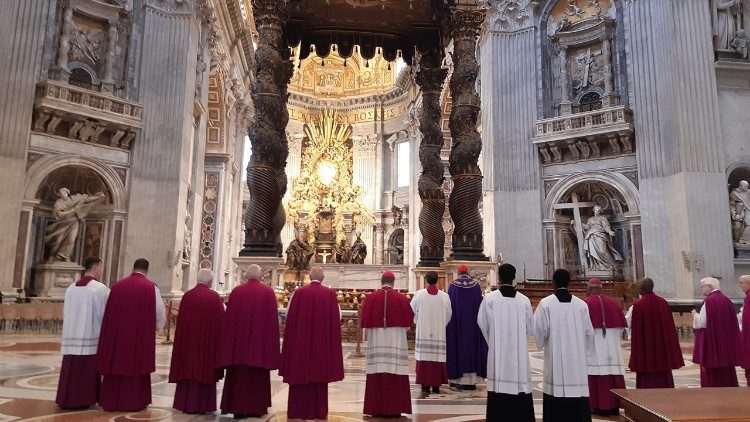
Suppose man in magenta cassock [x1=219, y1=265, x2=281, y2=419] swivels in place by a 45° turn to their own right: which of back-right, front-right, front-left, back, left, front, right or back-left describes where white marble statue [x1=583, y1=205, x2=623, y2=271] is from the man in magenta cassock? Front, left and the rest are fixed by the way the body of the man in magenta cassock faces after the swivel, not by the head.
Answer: front

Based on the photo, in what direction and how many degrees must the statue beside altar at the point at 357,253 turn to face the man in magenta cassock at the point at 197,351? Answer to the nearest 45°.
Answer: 0° — it already faces them

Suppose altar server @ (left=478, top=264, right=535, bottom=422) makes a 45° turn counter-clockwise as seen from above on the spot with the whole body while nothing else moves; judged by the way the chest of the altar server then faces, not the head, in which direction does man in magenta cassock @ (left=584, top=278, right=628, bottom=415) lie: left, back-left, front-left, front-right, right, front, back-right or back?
right

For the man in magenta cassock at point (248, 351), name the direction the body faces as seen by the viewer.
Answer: away from the camera

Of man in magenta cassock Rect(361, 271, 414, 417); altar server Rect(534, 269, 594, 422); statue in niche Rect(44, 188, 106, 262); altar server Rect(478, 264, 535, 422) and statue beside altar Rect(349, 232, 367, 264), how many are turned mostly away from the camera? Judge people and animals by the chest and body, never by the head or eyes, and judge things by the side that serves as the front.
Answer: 3

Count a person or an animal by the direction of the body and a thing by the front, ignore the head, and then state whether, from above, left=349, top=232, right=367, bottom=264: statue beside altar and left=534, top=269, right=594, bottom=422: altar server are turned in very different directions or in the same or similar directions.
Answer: very different directions

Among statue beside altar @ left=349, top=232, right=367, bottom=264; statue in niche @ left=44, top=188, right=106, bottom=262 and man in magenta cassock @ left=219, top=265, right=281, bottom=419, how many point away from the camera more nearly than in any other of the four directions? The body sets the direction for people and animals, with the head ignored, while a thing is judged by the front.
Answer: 1

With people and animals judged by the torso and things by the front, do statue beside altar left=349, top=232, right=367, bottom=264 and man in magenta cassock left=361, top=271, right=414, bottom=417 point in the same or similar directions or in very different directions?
very different directions

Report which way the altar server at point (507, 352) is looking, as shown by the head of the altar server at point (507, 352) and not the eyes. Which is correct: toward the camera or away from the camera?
away from the camera

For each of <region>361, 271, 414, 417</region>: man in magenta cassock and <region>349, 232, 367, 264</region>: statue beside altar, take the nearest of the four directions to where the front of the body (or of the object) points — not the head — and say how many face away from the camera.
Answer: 1

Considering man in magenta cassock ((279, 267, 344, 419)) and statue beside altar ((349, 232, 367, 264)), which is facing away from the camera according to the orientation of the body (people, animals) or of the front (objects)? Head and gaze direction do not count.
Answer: the man in magenta cassock

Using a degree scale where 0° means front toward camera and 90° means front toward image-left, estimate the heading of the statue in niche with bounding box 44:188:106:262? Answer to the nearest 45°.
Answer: approximately 315°

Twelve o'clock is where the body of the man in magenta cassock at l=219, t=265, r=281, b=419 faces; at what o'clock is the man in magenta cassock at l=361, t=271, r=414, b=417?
the man in magenta cassock at l=361, t=271, r=414, b=417 is roughly at 3 o'clock from the man in magenta cassock at l=219, t=265, r=281, b=419.

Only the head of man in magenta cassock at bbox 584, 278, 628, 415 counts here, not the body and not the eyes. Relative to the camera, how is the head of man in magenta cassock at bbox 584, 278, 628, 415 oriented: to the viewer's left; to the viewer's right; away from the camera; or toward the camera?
away from the camera

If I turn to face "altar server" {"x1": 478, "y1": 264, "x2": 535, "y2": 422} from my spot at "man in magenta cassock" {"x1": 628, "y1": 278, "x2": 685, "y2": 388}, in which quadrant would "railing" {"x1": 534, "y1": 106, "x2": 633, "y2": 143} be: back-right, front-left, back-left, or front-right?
back-right

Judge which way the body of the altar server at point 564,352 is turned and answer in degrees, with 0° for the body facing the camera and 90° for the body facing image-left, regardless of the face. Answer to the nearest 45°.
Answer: approximately 180°

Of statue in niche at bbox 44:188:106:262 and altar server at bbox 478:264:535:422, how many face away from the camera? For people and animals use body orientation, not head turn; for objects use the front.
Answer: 1

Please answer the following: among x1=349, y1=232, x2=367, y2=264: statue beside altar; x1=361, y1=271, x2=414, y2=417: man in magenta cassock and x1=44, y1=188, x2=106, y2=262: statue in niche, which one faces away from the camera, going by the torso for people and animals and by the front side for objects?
the man in magenta cassock

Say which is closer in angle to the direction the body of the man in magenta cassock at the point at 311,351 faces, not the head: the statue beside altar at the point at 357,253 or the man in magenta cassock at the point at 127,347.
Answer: the statue beside altar

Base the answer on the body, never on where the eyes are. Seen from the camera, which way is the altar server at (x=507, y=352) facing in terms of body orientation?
away from the camera

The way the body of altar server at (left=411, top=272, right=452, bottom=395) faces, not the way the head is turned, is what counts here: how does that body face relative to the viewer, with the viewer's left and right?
facing away from the viewer

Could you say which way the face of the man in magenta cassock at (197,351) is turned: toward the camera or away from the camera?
away from the camera

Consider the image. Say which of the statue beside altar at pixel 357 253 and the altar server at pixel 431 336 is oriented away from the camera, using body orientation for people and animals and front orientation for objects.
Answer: the altar server
